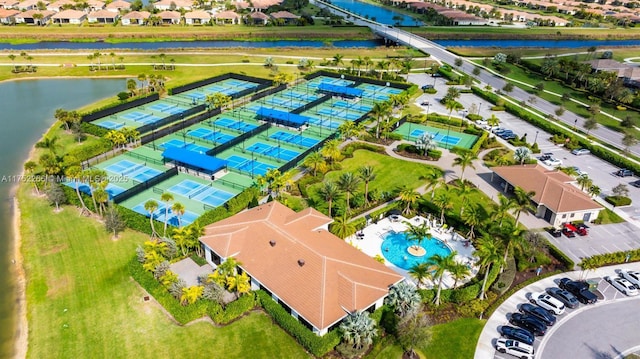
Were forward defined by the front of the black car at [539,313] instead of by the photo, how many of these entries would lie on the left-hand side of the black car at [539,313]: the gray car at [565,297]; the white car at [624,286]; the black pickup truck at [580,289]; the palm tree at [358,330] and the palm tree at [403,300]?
2

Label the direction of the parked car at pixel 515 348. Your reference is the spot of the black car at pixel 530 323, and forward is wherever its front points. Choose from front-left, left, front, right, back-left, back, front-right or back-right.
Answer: back-left

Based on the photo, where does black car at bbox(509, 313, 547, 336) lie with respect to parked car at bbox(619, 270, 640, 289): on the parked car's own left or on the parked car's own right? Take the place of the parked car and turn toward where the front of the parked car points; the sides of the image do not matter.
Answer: on the parked car's own left

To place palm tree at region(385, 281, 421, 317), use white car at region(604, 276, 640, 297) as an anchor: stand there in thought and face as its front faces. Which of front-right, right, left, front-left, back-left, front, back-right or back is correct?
left

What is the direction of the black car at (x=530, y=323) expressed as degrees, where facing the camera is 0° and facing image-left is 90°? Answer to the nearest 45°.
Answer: approximately 135°

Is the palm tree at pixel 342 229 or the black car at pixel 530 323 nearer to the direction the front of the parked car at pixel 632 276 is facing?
the palm tree

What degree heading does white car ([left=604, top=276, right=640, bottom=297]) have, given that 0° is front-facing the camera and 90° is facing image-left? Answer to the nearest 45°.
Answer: approximately 135°

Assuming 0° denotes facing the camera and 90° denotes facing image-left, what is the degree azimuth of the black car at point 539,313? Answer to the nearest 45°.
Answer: approximately 135°

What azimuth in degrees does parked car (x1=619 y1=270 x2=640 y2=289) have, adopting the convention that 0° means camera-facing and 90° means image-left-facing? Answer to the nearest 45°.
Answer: approximately 135°

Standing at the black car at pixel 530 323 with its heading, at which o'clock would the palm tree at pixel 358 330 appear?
The palm tree is roughly at 11 o'clock from the black car.

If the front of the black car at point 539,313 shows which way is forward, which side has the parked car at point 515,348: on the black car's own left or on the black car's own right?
on the black car's own left
